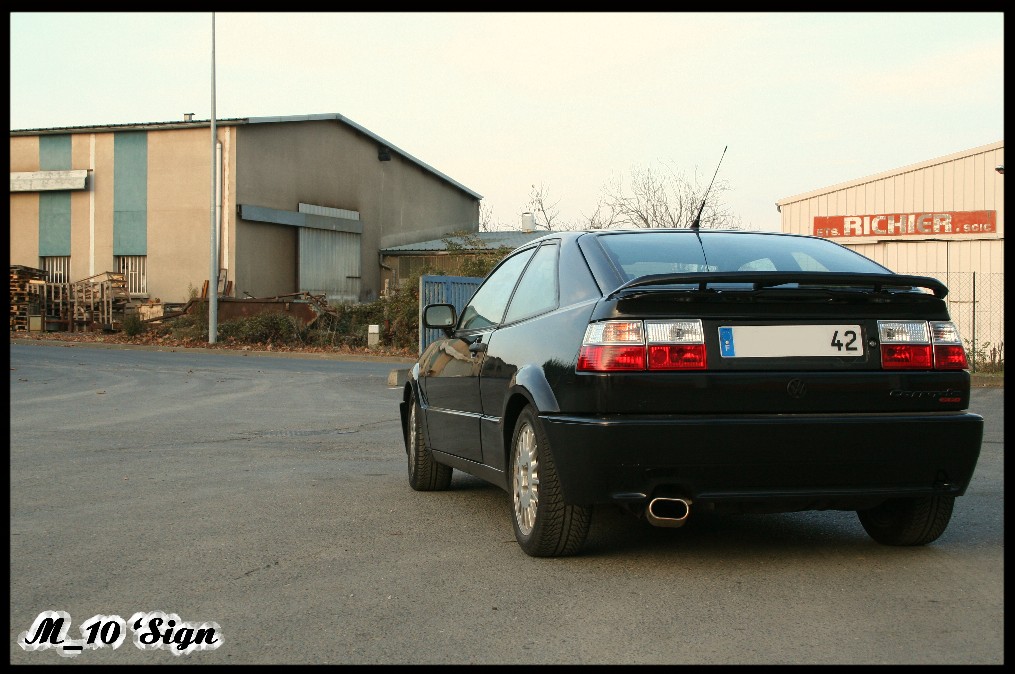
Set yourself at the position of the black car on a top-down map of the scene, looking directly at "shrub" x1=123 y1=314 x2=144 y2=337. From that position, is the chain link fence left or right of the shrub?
right

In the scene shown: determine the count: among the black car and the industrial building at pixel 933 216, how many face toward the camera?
1

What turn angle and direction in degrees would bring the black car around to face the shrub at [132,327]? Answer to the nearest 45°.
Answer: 0° — it already faces it

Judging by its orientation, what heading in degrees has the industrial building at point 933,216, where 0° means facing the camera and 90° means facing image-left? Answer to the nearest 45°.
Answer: approximately 0°

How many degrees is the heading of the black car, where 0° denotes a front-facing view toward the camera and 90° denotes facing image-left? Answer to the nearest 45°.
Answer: approximately 135°

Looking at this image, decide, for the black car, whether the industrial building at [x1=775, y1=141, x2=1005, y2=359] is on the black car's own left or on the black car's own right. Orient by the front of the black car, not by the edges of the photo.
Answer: on the black car's own right

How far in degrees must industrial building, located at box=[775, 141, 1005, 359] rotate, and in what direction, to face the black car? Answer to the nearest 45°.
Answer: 0° — it already faces it

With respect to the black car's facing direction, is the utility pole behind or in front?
in front

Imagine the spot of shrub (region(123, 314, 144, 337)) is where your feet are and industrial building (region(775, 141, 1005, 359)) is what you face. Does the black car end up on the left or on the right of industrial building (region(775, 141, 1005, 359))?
right

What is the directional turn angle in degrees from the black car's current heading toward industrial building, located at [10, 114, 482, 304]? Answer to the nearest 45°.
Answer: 0° — it already faces it

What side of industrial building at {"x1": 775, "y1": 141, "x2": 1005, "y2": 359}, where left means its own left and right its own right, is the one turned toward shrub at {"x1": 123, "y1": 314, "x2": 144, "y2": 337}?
right
